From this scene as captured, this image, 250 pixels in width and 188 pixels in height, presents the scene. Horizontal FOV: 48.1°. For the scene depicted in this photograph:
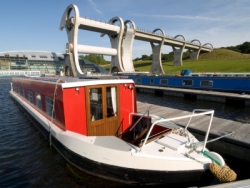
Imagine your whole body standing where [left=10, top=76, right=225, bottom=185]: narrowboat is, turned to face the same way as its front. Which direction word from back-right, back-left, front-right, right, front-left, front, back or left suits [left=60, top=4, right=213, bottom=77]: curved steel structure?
back-left

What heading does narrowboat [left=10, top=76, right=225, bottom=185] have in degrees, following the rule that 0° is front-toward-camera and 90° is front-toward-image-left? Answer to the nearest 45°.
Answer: approximately 315°
